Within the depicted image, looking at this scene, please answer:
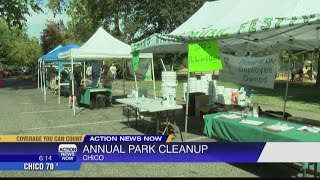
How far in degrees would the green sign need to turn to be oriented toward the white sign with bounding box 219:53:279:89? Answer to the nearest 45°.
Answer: approximately 135° to its left

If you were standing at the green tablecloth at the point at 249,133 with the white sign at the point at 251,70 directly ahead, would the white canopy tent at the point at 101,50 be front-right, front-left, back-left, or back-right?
front-left

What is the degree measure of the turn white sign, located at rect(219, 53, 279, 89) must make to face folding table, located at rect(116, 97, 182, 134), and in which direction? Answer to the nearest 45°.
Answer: approximately 90° to its right

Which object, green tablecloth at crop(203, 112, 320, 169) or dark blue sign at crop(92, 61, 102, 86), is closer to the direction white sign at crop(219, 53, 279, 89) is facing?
the green tablecloth

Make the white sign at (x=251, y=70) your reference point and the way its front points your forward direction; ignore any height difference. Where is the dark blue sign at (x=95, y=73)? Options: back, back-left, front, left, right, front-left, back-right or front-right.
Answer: back-right

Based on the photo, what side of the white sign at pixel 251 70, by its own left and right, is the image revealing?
front

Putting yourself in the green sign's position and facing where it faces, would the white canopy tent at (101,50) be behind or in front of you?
behind

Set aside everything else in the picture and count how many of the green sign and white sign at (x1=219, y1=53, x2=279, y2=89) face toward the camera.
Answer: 2

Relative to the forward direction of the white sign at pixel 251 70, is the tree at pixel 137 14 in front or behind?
behind

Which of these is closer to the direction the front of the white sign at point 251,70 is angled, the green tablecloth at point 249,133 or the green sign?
the green tablecloth

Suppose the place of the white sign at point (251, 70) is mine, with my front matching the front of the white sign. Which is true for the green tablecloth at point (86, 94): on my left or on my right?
on my right

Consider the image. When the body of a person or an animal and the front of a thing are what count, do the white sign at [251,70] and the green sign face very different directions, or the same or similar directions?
same or similar directions

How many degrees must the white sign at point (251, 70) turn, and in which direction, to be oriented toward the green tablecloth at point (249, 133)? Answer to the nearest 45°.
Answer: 0° — it already faces it
